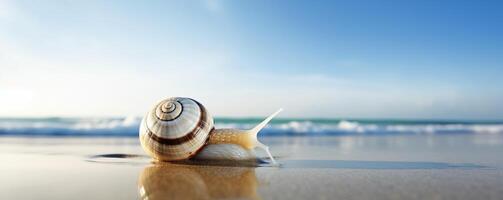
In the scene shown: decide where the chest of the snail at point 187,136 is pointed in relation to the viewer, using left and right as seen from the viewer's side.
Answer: facing to the right of the viewer
